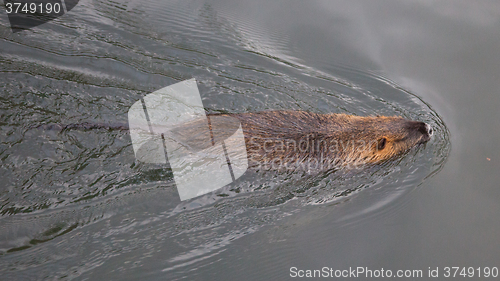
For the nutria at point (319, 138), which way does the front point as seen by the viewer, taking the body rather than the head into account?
to the viewer's right
